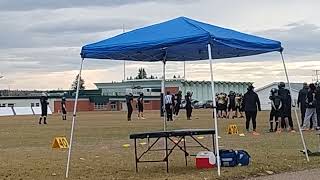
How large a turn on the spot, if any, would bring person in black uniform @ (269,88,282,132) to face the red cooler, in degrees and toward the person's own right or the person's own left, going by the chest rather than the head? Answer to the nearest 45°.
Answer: approximately 180°

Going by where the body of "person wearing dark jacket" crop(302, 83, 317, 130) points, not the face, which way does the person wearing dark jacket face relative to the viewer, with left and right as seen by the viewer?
facing away from the viewer and to the left of the viewer

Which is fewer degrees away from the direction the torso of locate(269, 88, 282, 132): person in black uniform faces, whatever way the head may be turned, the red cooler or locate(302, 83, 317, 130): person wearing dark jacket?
the person wearing dark jacket

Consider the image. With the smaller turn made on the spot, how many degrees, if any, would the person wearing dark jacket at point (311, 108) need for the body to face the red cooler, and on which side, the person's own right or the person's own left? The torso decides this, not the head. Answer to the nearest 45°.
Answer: approximately 135° to the person's own left

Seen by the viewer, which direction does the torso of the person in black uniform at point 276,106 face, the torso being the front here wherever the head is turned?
away from the camera
